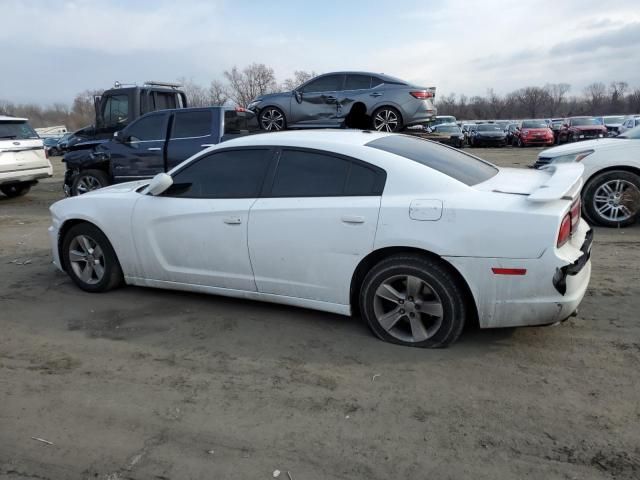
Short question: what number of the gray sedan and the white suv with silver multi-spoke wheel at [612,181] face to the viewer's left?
2

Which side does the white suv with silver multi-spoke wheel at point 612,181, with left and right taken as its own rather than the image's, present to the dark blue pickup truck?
front

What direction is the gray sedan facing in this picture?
to the viewer's left

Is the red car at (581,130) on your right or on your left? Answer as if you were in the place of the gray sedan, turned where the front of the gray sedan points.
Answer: on your right

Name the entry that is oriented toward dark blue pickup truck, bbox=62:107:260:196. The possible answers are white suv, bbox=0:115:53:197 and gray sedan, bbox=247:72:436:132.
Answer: the gray sedan

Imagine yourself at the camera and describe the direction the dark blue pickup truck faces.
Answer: facing away from the viewer and to the left of the viewer

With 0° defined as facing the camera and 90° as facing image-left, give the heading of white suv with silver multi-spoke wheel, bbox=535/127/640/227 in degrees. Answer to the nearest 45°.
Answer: approximately 90°

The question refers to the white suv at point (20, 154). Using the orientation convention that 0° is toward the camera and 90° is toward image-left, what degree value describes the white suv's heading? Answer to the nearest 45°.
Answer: approximately 135°

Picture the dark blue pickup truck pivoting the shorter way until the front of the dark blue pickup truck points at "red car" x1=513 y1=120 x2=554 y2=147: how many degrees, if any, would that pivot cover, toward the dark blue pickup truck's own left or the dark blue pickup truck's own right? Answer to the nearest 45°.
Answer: approximately 90° to the dark blue pickup truck's own right

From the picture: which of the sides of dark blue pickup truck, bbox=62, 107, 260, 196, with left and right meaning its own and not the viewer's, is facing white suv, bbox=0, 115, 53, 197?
front

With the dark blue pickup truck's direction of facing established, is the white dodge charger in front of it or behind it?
behind
